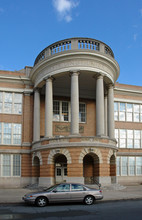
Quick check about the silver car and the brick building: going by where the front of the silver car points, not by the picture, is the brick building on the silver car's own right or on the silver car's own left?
on the silver car's own right

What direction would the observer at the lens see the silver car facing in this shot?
facing to the left of the viewer

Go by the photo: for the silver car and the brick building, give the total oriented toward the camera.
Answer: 1

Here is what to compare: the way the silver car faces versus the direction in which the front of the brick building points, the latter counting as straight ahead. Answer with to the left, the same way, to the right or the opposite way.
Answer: to the right

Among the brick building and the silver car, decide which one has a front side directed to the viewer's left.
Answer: the silver car

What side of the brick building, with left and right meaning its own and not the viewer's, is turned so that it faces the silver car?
front

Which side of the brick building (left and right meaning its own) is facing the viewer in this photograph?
front
